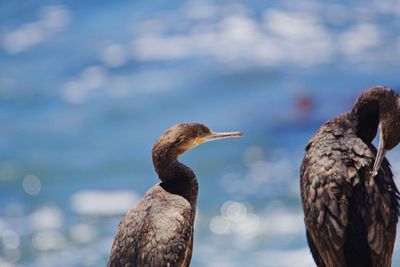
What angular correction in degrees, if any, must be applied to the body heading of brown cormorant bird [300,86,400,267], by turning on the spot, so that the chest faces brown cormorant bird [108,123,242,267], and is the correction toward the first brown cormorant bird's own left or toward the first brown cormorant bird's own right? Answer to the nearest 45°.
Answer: approximately 90° to the first brown cormorant bird's own left

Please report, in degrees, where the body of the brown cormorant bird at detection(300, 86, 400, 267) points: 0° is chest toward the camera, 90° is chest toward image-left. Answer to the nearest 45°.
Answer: approximately 180°

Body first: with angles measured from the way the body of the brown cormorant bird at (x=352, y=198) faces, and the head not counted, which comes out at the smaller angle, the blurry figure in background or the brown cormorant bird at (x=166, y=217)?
the blurry figure in background
